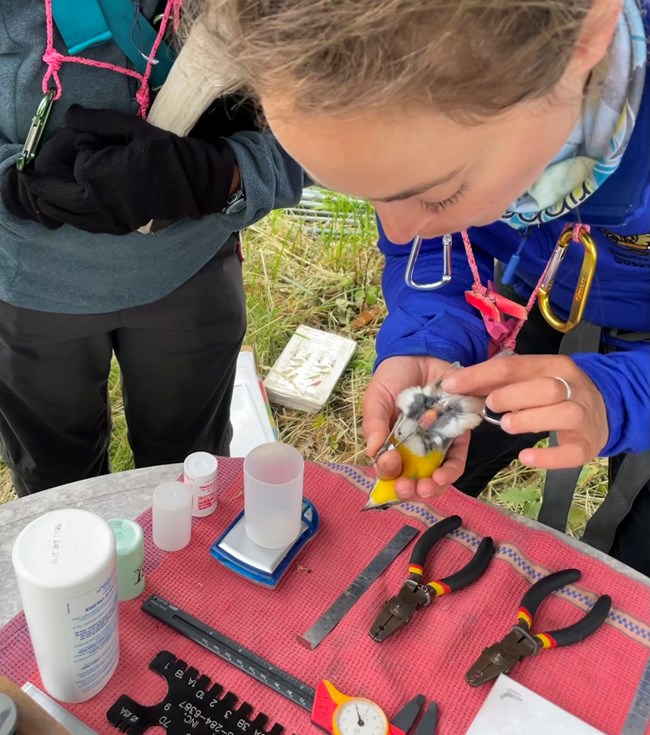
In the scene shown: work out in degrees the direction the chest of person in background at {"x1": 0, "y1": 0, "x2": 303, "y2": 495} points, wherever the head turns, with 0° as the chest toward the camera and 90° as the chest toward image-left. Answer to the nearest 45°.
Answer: approximately 0°

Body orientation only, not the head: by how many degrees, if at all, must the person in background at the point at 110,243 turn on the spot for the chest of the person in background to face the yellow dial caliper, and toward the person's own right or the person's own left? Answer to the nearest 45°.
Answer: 0° — they already face it

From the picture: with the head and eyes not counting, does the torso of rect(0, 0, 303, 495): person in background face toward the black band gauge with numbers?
yes

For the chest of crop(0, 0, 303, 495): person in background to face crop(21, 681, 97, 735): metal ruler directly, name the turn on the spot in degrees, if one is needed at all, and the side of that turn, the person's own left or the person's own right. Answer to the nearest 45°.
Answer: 0° — they already face it

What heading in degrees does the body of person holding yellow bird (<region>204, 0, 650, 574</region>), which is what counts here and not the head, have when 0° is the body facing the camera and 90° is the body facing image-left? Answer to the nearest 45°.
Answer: approximately 45°
